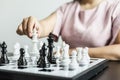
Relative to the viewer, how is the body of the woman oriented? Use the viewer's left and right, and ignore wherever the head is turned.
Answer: facing the viewer and to the left of the viewer

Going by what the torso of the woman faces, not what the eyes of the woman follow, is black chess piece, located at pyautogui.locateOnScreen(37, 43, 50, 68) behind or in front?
in front

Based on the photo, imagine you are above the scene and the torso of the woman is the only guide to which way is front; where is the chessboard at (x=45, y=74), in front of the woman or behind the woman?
in front
